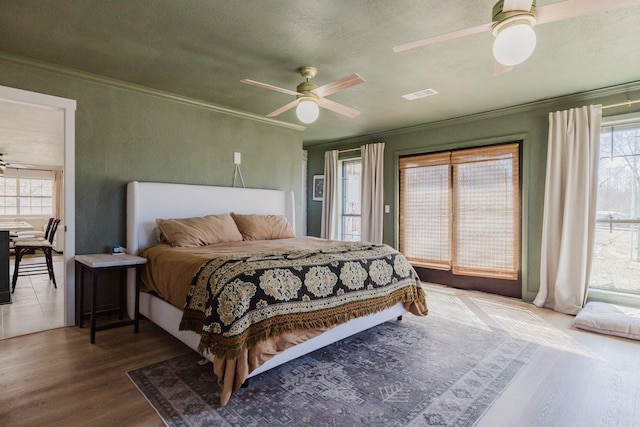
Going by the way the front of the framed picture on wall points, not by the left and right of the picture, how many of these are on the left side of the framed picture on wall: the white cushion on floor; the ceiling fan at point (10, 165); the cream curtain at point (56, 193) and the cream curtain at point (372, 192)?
2

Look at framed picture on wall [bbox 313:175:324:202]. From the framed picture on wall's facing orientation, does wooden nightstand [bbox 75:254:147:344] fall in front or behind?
in front

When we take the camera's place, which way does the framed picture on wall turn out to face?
facing the viewer and to the left of the viewer

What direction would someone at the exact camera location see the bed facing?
facing the viewer and to the right of the viewer

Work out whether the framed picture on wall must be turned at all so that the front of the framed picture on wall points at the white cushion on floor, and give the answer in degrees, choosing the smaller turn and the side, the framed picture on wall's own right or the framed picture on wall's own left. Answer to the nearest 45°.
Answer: approximately 90° to the framed picture on wall's own left

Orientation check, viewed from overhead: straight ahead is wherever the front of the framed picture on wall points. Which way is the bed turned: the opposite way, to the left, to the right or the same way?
to the left

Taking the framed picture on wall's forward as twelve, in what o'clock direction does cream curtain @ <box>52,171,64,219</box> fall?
The cream curtain is roughly at 2 o'clock from the framed picture on wall.

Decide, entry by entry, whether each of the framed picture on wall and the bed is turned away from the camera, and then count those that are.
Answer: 0

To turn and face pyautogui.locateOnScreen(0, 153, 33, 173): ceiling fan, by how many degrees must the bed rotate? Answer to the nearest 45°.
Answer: approximately 180°

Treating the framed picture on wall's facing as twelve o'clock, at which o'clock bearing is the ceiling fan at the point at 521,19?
The ceiling fan is roughly at 10 o'clock from the framed picture on wall.

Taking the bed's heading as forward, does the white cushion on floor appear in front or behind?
in front

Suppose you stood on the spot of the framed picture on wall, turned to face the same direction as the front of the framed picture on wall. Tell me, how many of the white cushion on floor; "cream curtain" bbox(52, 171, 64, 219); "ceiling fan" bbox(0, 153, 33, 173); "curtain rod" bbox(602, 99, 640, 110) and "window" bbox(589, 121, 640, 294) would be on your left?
3

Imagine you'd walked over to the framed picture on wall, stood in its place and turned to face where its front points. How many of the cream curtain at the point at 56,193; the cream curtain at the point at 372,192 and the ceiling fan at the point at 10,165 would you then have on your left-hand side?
1

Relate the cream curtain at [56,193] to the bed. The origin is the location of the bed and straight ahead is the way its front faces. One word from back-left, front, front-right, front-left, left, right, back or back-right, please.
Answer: back

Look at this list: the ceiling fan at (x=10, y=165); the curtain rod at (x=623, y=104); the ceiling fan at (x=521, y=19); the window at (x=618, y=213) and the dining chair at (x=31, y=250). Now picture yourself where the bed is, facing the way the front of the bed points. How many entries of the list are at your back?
2

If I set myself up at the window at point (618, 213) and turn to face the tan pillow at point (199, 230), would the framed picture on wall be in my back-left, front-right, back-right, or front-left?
front-right

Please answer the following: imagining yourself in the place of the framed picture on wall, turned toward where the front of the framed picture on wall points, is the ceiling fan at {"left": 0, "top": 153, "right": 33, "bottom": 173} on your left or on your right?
on your right

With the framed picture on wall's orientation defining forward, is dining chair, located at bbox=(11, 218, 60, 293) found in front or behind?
in front

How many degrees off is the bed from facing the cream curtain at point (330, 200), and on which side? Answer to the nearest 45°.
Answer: approximately 90° to its left

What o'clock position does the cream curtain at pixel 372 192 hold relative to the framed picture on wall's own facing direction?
The cream curtain is roughly at 9 o'clock from the framed picture on wall.
